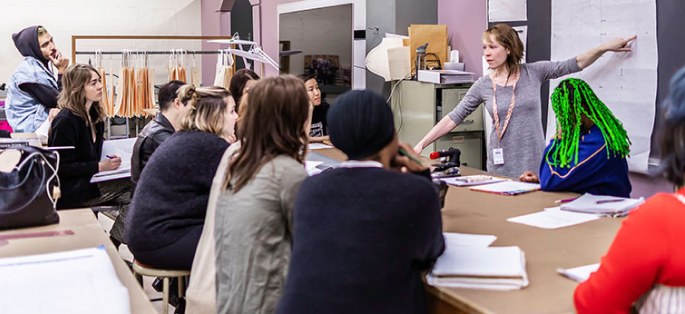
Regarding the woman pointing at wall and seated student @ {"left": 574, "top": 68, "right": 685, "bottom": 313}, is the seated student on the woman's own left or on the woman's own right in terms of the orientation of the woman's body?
on the woman's own left

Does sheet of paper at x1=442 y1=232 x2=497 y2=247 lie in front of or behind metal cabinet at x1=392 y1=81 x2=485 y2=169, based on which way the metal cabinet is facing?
in front

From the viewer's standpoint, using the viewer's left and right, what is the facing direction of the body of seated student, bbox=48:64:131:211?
facing to the right of the viewer

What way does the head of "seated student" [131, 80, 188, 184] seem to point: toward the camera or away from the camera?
away from the camera

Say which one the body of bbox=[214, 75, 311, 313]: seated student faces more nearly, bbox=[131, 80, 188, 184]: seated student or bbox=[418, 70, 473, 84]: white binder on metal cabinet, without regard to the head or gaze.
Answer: the white binder on metal cabinet

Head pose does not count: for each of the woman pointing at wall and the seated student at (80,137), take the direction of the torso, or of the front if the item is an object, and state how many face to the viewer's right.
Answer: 1

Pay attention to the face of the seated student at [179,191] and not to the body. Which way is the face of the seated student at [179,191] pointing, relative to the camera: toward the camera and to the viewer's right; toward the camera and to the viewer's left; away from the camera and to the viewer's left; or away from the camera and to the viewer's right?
away from the camera and to the viewer's right

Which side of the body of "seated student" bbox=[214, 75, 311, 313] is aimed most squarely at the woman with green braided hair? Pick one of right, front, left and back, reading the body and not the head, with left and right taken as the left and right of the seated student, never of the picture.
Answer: front

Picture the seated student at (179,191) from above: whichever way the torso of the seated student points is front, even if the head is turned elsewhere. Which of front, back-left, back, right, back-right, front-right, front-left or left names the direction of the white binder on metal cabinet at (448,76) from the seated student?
front

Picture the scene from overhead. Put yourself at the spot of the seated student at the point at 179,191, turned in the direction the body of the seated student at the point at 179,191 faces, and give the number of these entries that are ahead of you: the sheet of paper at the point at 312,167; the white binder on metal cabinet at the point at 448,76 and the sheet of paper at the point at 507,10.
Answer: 3

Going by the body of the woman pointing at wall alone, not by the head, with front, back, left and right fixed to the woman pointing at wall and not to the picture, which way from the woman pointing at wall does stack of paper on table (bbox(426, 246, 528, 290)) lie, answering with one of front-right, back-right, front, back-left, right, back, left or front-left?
front-left

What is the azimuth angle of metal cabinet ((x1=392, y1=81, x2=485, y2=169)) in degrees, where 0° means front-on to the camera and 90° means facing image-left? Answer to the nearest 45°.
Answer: approximately 315°

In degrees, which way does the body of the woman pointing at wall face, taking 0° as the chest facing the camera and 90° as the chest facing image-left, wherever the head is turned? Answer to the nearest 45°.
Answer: approximately 45°

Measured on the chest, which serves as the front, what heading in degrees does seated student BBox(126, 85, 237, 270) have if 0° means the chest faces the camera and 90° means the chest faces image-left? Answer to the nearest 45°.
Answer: approximately 225°

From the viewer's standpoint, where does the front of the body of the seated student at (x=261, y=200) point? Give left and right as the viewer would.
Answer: facing away from the viewer and to the right of the viewer

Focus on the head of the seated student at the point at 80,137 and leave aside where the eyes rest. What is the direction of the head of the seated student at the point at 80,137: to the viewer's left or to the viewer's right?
to the viewer's right

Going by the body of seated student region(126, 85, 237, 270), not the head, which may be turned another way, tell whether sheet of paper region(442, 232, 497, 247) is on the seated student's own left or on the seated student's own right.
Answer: on the seated student's own right

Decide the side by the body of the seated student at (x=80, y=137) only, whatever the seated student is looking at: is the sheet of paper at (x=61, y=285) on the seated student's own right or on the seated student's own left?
on the seated student's own right
